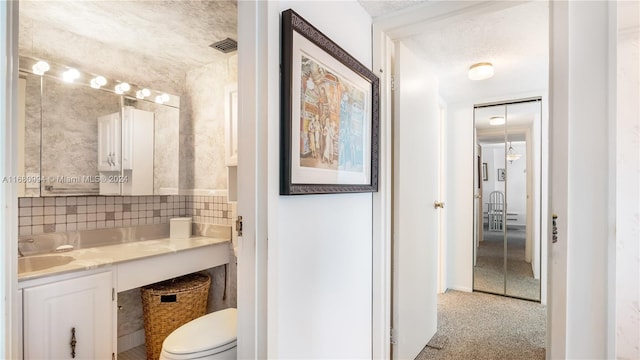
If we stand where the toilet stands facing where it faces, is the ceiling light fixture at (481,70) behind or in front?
behind

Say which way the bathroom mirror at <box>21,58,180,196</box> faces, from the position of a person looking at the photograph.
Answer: facing the viewer and to the right of the viewer

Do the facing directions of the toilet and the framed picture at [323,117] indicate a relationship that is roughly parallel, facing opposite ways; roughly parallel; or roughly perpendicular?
roughly perpendicular

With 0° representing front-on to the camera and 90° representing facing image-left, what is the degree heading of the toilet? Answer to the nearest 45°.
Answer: approximately 45°

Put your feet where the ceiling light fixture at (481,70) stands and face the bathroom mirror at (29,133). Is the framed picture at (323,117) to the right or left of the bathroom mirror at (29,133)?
left

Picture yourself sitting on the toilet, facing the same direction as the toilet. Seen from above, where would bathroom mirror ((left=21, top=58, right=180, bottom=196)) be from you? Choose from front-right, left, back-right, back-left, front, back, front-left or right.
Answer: right

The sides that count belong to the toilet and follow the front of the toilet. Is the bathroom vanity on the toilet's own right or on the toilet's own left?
on the toilet's own right
